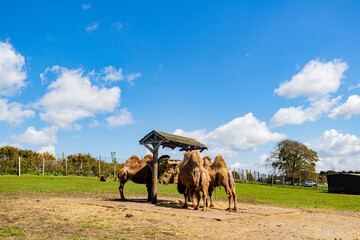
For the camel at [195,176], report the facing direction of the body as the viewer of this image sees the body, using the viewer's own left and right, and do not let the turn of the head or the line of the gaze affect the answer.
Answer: facing away from the viewer and to the left of the viewer

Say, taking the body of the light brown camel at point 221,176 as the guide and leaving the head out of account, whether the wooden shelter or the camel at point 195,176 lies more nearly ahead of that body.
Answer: the wooden shelter

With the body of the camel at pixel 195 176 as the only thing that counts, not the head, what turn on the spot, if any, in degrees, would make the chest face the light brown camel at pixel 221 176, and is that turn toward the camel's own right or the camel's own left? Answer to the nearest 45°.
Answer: approximately 90° to the camel's own right

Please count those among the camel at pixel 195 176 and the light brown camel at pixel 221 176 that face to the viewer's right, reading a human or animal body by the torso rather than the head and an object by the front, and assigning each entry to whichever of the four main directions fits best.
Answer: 0

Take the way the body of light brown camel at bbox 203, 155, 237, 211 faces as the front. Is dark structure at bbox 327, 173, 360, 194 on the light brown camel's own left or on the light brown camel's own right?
on the light brown camel's own right

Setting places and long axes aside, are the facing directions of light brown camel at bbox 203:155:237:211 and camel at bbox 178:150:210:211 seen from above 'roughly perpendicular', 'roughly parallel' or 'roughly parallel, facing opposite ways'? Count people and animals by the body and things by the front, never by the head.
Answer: roughly parallel

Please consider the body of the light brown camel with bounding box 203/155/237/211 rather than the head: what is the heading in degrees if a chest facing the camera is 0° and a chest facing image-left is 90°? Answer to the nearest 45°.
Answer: approximately 135°
